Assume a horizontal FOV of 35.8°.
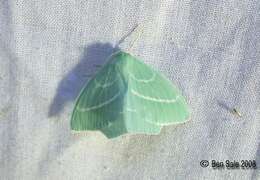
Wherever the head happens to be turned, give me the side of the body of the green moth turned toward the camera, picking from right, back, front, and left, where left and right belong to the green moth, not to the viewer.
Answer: back
